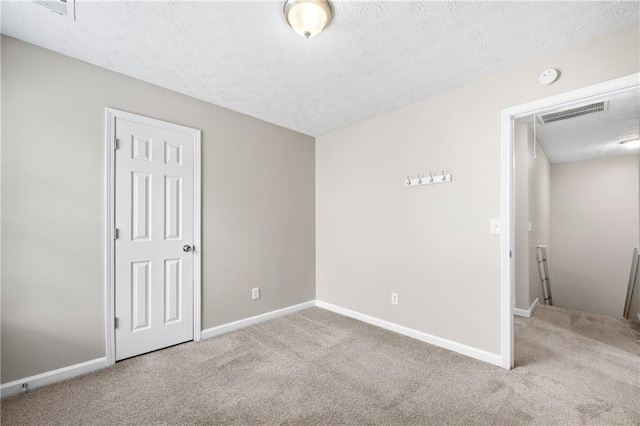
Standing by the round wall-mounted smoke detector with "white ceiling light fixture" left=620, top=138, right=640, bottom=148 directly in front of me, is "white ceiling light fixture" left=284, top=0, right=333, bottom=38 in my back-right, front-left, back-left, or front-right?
back-left

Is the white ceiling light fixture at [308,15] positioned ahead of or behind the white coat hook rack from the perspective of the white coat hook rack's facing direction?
ahead

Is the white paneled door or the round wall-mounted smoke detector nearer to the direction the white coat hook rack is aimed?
the white paneled door

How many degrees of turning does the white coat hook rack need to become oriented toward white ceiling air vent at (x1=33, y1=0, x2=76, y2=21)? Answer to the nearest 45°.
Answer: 0° — it already faces it

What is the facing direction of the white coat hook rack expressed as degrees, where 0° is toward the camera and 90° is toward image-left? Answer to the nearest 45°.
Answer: approximately 45°

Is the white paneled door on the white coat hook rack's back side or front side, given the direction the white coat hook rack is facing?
on the front side

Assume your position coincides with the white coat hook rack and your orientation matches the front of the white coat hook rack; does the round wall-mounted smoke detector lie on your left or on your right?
on your left
